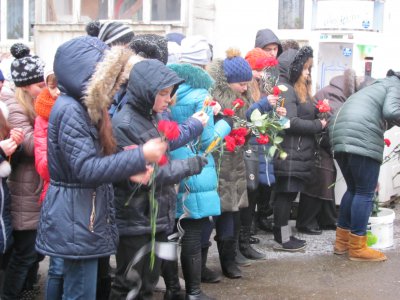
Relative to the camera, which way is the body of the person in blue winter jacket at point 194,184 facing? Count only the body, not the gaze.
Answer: to the viewer's right

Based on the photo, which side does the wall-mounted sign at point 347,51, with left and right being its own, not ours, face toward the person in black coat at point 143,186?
front

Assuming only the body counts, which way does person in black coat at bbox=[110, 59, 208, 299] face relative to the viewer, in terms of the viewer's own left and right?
facing to the right of the viewer

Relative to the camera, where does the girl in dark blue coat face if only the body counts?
to the viewer's right

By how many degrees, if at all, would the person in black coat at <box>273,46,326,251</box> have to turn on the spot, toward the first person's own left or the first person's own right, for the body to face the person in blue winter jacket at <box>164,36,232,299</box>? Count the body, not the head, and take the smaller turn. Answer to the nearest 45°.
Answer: approximately 90° to the first person's own right

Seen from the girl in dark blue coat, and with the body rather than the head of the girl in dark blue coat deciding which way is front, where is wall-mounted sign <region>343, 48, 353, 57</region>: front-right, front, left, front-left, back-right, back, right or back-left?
front-left

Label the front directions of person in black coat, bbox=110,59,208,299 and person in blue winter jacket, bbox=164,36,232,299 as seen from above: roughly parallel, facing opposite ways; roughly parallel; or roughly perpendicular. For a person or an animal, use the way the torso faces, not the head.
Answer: roughly parallel

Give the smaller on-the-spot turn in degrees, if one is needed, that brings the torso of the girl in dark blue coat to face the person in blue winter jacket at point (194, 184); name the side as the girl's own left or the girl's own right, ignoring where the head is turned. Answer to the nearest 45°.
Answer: approximately 45° to the girl's own left

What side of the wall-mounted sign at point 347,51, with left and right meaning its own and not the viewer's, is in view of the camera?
front
